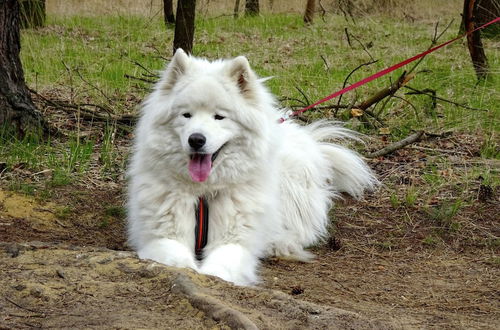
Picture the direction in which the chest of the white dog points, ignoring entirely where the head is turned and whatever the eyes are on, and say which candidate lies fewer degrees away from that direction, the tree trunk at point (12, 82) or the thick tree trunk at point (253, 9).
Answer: the tree trunk

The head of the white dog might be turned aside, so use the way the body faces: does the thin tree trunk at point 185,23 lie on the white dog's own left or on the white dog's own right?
on the white dog's own right

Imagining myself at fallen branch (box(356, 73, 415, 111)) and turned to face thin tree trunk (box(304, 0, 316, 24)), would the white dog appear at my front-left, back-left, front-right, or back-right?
back-left

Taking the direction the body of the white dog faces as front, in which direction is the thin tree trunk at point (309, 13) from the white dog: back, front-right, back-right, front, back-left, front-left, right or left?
back-right

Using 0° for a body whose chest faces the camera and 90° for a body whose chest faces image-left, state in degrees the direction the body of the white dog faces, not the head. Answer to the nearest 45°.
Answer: approximately 45°

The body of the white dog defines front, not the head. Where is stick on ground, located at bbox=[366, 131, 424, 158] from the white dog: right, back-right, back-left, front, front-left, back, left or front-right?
back

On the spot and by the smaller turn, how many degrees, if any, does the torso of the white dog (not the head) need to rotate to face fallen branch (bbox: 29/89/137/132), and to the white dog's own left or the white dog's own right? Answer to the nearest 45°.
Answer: approximately 90° to the white dog's own right

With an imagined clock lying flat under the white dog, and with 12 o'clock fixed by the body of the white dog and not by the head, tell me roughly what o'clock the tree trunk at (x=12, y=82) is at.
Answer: The tree trunk is roughly at 3 o'clock from the white dog.

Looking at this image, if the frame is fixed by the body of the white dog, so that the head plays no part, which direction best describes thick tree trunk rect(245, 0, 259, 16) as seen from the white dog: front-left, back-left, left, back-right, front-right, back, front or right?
back-right

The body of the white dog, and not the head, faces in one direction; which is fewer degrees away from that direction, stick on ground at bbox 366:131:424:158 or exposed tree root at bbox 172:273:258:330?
the exposed tree root
